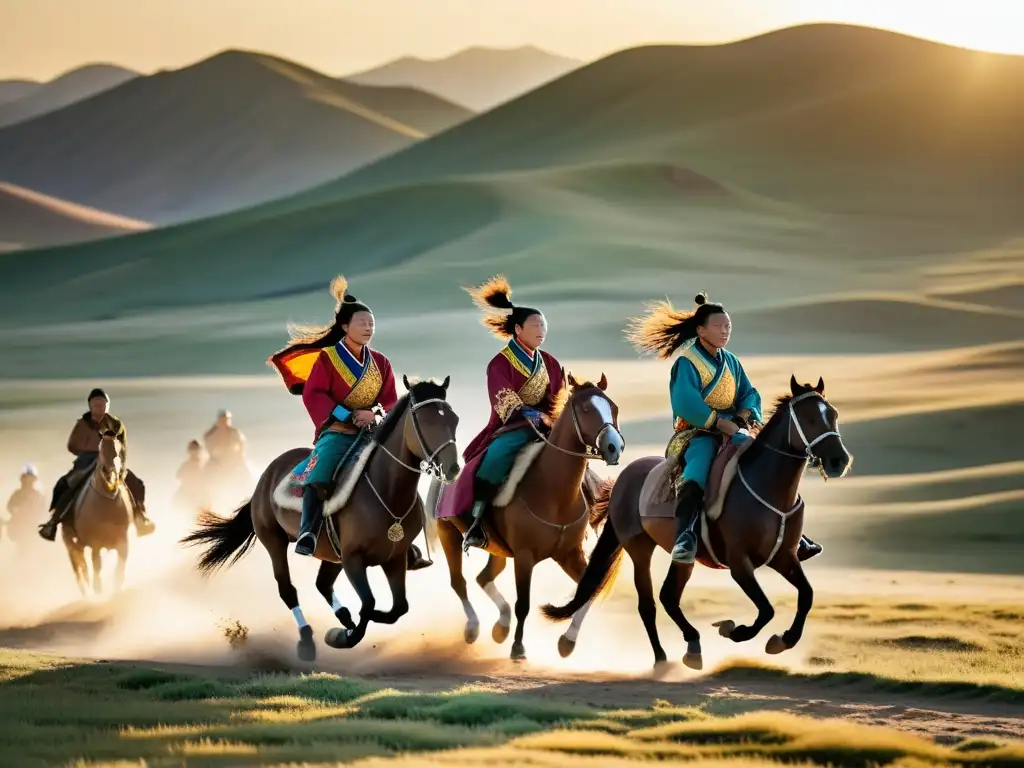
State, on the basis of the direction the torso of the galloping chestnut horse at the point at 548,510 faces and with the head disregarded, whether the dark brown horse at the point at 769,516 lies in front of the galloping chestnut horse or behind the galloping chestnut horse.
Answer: in front

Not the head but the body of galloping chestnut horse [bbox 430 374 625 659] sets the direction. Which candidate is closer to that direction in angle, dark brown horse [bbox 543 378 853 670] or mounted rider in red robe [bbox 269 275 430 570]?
the dark brown horse

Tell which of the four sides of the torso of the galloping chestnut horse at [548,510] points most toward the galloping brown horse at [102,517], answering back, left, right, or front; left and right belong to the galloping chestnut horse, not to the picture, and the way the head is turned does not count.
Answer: back

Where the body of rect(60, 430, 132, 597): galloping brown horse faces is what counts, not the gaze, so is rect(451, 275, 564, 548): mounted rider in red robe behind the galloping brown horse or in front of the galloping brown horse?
in front

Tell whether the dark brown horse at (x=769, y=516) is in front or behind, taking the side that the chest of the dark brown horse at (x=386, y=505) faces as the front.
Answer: in front

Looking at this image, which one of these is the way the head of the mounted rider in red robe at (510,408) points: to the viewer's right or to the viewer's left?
to the viewer's right

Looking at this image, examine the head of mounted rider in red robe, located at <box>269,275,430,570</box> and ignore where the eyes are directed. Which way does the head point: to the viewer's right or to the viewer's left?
to the viewer's right

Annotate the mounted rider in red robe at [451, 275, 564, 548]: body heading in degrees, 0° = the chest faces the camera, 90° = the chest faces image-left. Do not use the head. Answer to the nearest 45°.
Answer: approximately 315°

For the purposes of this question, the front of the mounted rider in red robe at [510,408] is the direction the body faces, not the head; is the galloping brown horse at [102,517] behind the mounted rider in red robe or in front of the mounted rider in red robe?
behind

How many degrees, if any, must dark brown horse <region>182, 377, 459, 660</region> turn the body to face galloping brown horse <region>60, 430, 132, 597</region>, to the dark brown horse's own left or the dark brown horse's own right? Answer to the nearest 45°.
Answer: approximately 180°
